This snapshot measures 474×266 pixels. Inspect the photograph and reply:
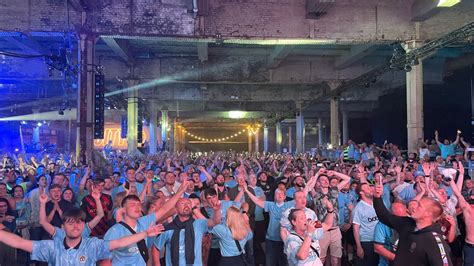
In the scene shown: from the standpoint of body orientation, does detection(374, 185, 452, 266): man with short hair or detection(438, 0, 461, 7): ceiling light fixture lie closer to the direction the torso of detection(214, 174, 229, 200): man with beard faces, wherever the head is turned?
the man with short hair

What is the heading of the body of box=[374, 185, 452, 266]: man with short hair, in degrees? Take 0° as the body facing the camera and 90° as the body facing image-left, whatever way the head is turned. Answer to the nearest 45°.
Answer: approximately 45°

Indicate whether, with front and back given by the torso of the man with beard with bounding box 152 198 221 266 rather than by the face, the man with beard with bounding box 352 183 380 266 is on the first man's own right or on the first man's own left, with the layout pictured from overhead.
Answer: on the first man's own left

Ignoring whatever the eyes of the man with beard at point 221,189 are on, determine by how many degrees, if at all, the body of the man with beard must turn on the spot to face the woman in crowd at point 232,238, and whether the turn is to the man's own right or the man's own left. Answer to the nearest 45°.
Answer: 0° — they already face them
